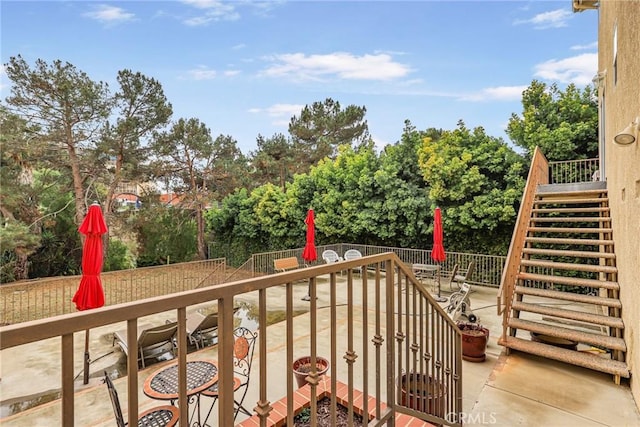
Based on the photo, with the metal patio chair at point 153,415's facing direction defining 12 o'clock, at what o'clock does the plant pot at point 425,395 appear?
The plant pot is roughly at 1 o'clock from the metal patio chair.

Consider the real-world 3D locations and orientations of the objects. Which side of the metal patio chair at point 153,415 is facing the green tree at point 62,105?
left

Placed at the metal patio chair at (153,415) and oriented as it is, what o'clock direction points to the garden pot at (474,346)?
The garden pot is roughly at 12 o'clock from the metal patio chair.

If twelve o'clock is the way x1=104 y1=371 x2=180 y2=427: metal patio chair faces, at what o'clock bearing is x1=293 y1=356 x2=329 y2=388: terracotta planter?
The terracotta planter is roughly at 12 o'clock from the metal patio chair.

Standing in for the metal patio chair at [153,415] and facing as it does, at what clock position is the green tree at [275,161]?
The green tree is roughly at 10 o'clock from the metal patio chair.

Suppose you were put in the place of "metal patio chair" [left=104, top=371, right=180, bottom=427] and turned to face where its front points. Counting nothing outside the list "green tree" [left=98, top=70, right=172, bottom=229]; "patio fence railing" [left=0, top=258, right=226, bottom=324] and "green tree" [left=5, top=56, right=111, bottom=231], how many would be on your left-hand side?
3

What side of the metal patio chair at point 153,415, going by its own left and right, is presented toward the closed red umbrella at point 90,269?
left

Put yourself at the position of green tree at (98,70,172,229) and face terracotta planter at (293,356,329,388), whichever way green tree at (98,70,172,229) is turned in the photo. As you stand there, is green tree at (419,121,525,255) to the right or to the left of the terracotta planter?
left

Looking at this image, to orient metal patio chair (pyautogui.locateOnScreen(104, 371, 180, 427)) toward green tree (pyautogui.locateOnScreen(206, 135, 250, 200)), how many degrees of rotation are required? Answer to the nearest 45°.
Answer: approximately 90° to its left

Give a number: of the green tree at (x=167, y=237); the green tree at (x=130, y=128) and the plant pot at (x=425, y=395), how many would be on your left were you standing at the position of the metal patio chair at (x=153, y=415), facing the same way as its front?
2

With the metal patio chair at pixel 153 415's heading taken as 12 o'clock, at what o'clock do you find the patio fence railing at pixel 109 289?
The patio fence railing is roughly at 9 o'clock from the metal patio chair.

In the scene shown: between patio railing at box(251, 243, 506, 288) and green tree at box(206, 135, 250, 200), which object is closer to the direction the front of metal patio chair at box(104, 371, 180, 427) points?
the patio railing

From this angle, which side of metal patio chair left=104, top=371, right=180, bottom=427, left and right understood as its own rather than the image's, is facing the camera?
right
